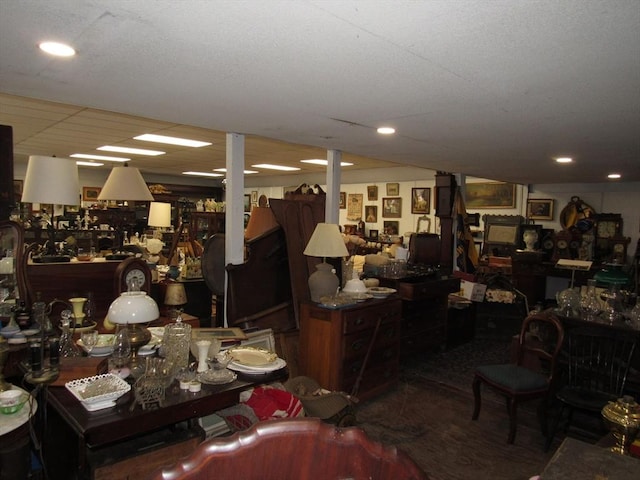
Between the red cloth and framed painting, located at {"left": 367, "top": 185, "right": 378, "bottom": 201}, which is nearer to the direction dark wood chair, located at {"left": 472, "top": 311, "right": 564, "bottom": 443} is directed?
the red cloth

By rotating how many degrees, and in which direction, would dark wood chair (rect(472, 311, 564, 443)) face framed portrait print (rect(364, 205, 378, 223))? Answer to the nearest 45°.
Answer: approximately 90° to its right

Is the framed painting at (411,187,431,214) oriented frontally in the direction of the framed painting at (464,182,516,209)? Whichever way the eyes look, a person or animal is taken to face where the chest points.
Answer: no

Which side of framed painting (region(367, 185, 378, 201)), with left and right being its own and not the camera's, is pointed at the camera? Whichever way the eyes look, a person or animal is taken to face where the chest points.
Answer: front

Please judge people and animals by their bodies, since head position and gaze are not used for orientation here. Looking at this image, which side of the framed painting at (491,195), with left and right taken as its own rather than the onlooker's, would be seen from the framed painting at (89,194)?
right

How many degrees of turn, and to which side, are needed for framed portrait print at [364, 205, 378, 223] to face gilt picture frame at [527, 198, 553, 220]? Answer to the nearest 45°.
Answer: approximately 90° to its left

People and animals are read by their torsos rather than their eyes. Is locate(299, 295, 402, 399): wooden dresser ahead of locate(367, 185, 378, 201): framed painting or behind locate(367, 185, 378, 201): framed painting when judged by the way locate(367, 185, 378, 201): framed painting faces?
ahead

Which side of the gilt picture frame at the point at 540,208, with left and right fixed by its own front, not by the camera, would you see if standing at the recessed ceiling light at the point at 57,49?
front

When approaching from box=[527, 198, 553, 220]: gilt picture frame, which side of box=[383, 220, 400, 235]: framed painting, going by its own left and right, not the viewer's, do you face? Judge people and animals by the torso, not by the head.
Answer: left

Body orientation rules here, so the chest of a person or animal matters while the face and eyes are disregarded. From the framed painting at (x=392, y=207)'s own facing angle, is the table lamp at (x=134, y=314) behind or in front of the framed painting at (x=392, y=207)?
in front

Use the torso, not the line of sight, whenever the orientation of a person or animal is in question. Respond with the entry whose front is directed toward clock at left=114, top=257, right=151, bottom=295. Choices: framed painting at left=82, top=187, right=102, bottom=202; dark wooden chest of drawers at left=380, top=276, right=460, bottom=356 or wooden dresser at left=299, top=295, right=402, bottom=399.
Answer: the framed painting

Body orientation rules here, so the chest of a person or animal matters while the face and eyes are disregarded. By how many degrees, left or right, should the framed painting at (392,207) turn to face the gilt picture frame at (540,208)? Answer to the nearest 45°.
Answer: approximately 90° to its left

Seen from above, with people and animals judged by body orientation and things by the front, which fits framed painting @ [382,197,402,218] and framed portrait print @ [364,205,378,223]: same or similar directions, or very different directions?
same or similar directions

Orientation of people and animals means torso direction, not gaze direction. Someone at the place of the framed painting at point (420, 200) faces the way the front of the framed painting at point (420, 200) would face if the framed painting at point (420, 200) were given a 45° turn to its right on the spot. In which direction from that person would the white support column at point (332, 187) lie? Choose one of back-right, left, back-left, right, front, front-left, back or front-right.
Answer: front-left

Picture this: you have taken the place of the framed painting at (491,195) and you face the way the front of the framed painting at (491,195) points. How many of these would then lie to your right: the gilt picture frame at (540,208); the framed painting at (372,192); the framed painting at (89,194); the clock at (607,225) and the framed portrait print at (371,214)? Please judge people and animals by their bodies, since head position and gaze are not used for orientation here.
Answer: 3

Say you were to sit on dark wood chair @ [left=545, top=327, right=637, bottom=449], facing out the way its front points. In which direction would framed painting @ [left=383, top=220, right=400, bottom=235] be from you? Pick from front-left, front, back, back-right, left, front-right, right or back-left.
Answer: right

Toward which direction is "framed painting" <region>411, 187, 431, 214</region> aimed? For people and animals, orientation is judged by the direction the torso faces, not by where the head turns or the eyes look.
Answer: toward the camera

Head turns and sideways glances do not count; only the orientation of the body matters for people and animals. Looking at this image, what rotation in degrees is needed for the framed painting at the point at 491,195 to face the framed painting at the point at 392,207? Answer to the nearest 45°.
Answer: approximately 90° to its right

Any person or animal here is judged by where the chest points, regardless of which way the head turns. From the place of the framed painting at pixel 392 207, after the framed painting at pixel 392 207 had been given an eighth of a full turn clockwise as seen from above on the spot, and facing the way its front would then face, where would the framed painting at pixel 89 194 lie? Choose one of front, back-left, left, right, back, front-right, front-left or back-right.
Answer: front-right
